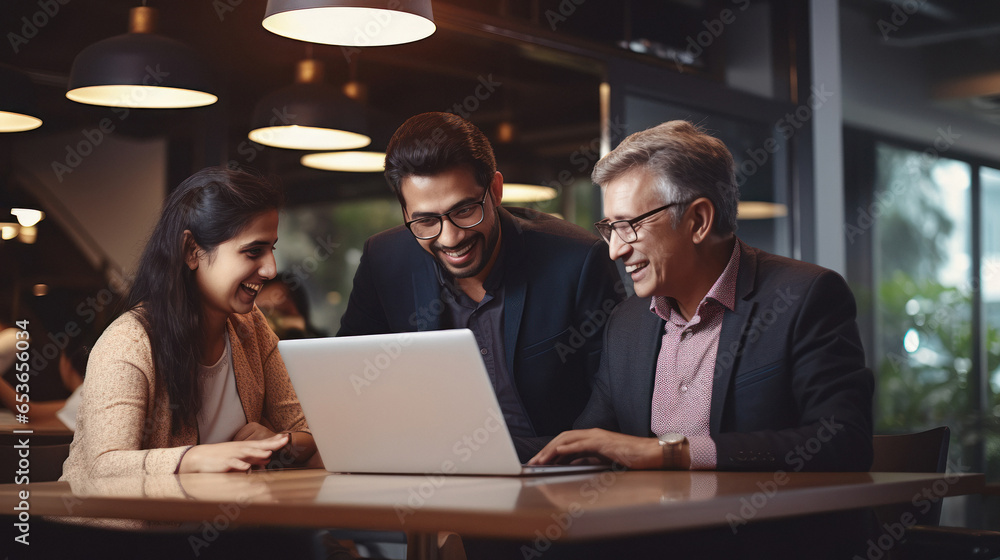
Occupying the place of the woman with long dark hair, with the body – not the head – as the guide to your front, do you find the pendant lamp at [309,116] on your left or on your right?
on your left

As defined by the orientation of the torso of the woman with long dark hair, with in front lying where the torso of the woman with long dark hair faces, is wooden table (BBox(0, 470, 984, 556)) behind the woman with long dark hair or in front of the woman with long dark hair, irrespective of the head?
in front

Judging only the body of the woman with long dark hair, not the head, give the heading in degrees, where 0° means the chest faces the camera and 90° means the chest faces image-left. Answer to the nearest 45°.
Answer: approximately 315°

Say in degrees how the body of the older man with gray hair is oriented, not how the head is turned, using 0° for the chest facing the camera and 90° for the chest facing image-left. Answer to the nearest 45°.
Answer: approximately 45°

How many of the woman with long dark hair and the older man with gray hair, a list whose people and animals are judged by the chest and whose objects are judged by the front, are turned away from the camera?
0

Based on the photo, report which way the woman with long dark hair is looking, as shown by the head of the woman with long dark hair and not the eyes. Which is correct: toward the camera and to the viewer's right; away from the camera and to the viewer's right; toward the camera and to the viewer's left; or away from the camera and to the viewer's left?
toward the camera and to the viewer's right

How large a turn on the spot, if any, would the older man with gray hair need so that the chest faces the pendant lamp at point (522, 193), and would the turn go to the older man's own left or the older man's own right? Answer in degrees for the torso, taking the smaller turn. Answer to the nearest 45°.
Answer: approximately 135° to the older man's own right

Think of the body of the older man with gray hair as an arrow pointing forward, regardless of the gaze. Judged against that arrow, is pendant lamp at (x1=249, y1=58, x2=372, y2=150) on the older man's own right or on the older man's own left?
on the older man's own right

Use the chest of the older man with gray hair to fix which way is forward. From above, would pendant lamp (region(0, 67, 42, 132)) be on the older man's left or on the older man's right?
on the older man's right
